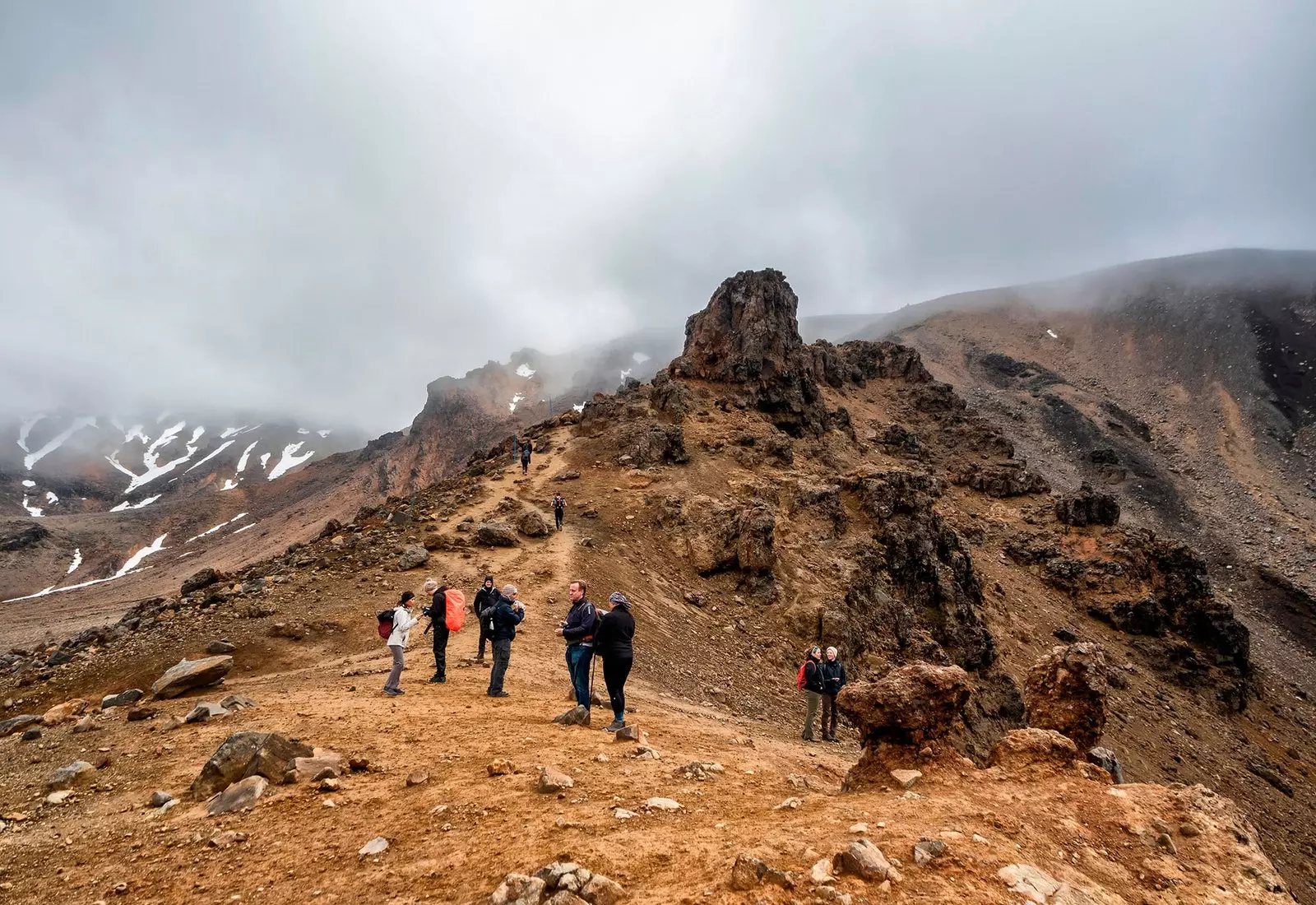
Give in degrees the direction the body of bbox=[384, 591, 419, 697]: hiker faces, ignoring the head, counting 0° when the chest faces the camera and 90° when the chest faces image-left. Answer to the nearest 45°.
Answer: approximately 270°

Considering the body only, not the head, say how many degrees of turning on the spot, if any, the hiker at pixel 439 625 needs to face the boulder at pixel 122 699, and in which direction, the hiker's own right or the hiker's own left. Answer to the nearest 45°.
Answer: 0° — they already face it

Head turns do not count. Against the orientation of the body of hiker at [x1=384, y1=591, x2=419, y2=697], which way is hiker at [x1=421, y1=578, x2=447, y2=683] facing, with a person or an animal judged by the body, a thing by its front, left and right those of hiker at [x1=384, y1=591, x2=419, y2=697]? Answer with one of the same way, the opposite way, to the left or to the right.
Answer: the opposite way

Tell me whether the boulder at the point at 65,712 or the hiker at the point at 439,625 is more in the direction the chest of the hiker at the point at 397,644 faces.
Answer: the hiker

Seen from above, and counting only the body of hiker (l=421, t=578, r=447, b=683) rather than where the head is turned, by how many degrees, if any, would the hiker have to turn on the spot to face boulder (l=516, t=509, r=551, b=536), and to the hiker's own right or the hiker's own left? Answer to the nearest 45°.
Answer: approximately 90° to the hiker's own right

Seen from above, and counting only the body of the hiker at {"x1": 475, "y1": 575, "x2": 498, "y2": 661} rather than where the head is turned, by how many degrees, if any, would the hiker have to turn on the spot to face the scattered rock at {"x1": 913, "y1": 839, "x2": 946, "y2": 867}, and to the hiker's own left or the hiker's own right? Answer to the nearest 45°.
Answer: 0° — they already face it

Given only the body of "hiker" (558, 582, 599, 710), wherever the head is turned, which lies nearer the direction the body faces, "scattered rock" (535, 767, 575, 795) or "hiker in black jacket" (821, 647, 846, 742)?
the scattered rock

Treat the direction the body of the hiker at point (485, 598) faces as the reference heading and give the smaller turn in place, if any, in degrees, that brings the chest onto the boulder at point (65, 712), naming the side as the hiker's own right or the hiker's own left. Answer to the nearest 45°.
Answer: approximately 90° to the hiker's own right

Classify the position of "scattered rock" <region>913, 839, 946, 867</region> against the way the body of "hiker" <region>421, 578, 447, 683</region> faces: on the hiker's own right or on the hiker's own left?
on the hiker's own left

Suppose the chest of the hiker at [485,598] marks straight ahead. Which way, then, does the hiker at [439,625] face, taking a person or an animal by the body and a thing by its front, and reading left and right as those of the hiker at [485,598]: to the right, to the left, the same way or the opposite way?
to the right

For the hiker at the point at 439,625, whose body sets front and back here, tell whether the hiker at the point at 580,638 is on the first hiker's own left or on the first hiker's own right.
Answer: on the first hiker's own left

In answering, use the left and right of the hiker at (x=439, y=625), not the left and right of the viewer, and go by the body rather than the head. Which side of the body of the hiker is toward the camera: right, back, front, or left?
left

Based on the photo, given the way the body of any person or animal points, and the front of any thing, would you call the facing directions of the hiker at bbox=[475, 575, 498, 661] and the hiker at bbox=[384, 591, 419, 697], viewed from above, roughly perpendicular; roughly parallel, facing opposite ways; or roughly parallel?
roughly perpendicular

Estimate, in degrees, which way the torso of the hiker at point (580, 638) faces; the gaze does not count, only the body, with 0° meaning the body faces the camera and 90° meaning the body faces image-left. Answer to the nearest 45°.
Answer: approximately 45°
